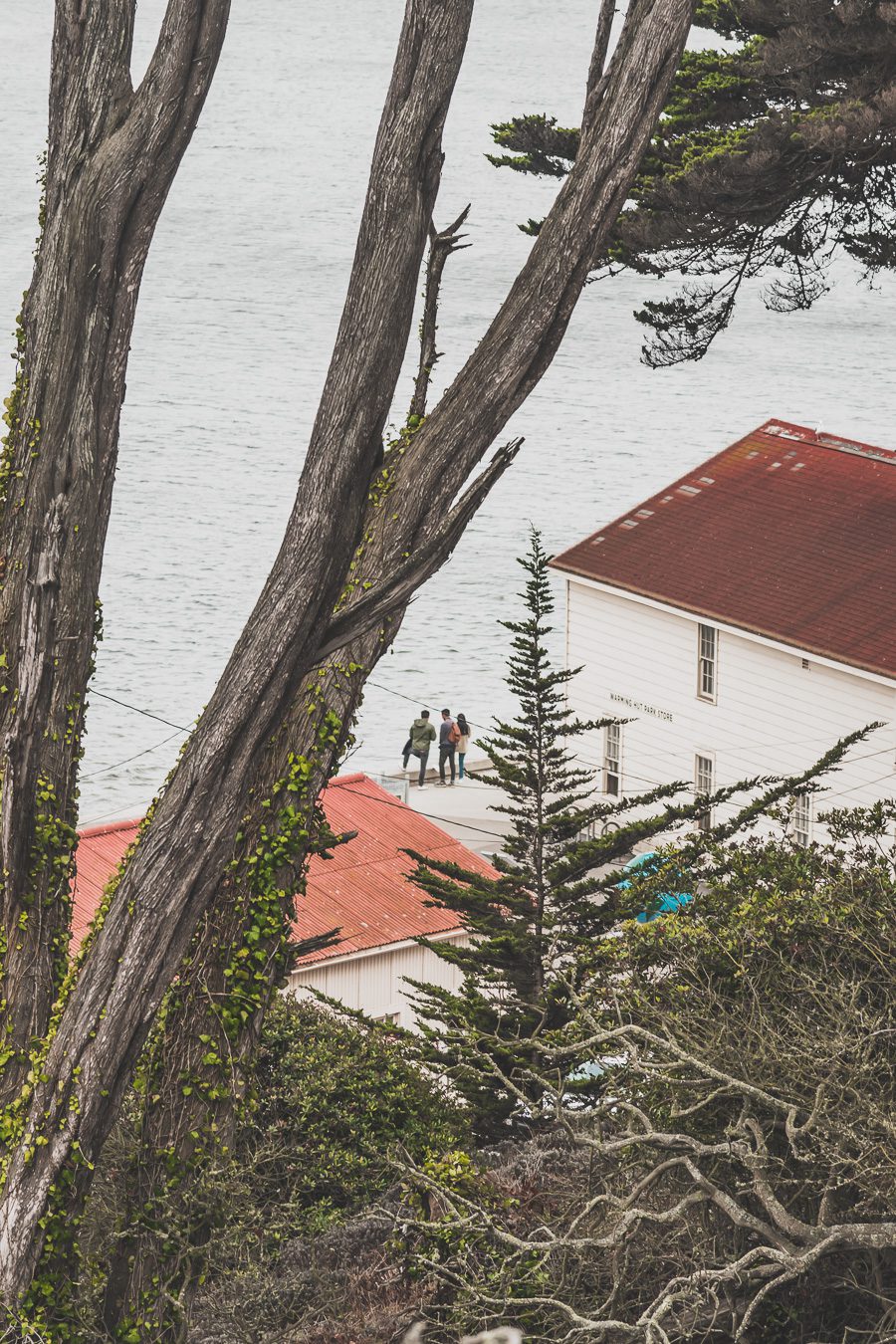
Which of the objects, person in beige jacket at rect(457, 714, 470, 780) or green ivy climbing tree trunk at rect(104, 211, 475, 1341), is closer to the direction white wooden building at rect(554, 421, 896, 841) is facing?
the green ivy climbing tree trunk

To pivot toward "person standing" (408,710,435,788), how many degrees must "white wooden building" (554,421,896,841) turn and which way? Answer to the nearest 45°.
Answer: approximately 45° to its right

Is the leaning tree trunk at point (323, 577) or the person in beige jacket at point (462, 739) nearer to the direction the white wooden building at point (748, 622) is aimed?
the leaning tree trunk

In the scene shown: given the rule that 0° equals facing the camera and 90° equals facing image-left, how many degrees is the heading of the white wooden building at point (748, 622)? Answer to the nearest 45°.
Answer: approximately 45°

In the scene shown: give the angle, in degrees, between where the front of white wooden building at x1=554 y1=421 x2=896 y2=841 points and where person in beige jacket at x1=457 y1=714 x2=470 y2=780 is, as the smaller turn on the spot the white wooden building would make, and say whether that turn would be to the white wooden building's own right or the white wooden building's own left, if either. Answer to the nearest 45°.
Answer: approximately 90° to the white wooden building's own right

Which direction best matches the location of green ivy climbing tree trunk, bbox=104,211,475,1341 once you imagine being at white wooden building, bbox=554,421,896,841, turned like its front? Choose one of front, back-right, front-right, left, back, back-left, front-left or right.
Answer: front-left

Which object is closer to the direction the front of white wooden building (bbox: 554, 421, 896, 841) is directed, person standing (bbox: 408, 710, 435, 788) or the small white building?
the small white building

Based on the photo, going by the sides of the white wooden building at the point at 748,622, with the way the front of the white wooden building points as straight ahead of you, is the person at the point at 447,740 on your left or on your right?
on your right

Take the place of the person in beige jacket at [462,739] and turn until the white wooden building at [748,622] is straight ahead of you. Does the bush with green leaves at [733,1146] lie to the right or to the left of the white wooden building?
right

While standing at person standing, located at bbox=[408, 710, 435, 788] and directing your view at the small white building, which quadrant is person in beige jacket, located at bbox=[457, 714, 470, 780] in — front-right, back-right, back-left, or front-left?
back-left

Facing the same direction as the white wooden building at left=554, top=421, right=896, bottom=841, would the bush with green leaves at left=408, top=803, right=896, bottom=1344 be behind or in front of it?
in front

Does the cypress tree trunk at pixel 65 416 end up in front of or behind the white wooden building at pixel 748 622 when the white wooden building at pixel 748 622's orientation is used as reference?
in front

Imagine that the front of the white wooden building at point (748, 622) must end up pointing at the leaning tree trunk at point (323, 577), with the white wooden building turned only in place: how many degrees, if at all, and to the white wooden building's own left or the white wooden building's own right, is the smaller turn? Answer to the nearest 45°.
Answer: approximately 45° to the white wooden building's own left

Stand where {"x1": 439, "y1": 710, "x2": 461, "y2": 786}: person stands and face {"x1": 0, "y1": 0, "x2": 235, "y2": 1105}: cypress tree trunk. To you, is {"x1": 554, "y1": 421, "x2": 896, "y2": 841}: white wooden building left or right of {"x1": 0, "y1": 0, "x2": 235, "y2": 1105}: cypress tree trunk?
left
